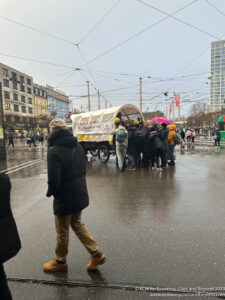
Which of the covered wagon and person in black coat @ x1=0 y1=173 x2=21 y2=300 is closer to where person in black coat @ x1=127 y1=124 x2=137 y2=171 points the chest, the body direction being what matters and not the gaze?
the covered wagon

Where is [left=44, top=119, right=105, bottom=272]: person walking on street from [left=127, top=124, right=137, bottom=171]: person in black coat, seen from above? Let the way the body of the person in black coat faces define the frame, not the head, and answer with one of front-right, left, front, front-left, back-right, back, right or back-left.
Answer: back

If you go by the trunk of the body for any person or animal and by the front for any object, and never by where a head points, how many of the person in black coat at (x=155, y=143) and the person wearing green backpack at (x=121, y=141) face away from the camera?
2

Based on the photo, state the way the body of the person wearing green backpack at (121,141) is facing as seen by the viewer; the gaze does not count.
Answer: away from the camera

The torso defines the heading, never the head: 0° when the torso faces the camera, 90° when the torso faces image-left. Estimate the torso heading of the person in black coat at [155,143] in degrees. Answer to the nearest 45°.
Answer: approximately 180°

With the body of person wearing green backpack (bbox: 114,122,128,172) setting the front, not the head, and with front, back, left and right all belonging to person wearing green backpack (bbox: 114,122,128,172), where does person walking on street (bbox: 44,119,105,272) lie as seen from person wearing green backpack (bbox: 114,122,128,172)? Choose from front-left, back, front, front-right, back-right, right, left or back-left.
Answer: back
